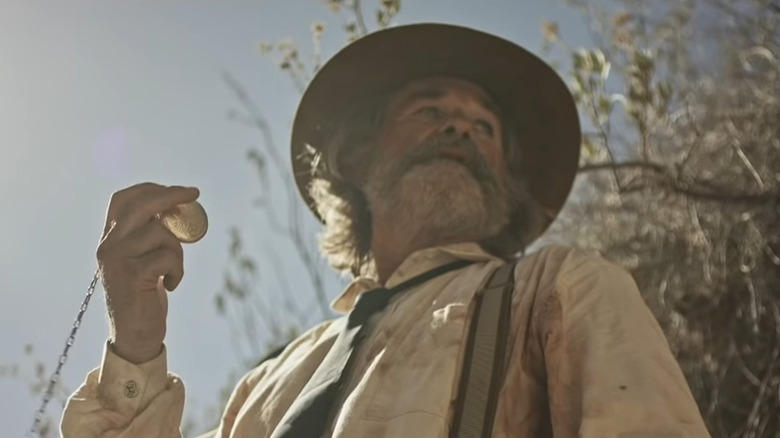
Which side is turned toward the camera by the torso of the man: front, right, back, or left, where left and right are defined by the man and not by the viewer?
front
